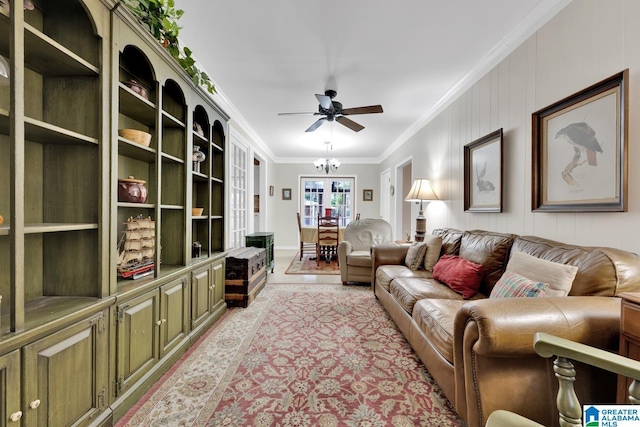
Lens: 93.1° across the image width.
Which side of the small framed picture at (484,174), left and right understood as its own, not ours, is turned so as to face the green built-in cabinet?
front

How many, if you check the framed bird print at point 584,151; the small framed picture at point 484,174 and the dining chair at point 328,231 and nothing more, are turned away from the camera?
1

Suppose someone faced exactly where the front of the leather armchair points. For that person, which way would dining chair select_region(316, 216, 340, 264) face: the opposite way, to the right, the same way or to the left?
the opposite way

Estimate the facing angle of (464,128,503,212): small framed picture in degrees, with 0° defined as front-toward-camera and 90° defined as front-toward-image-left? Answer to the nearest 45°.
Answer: approximately 45°

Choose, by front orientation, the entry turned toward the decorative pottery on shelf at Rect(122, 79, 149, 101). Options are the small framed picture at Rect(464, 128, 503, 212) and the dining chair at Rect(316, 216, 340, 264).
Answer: the small framed picture

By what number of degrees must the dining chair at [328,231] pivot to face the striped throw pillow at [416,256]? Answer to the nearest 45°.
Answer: approximately 180°

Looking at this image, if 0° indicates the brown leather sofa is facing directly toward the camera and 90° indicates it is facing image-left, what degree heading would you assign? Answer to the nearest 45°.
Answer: approximately 45°

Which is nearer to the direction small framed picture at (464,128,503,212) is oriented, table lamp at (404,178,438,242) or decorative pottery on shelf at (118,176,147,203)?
the decorative pottery on shelf

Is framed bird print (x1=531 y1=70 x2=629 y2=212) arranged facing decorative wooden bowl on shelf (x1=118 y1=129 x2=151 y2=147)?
yes

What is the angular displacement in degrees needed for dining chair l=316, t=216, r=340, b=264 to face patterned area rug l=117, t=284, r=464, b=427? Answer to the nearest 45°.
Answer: approximately 180°

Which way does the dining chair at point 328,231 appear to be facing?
away from the camera

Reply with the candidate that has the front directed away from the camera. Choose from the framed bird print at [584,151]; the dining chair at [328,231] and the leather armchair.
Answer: the dining chair

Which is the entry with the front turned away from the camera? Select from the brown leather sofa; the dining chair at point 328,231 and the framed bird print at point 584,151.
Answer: the dining chair

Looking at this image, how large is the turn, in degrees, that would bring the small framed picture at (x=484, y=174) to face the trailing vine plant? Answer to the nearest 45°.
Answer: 0° — it already faces it

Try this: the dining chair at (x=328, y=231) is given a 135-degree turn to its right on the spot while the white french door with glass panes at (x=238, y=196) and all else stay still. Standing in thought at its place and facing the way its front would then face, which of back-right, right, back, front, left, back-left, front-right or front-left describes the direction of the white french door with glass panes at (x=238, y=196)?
right
